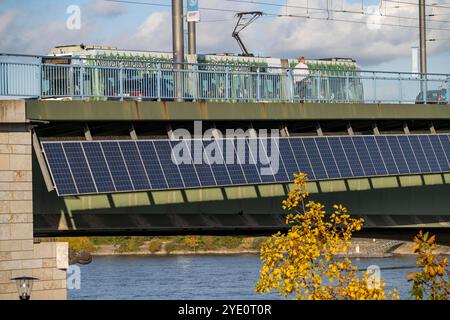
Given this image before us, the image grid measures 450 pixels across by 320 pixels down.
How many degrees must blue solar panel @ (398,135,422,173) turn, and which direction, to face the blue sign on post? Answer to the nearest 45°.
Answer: approximately 135° to its right

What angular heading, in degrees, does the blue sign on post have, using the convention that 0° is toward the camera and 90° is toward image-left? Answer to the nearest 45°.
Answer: approximately 0°

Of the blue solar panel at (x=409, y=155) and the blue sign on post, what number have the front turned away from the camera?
0

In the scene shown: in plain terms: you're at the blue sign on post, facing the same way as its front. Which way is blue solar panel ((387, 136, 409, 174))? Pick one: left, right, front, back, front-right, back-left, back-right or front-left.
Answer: left
